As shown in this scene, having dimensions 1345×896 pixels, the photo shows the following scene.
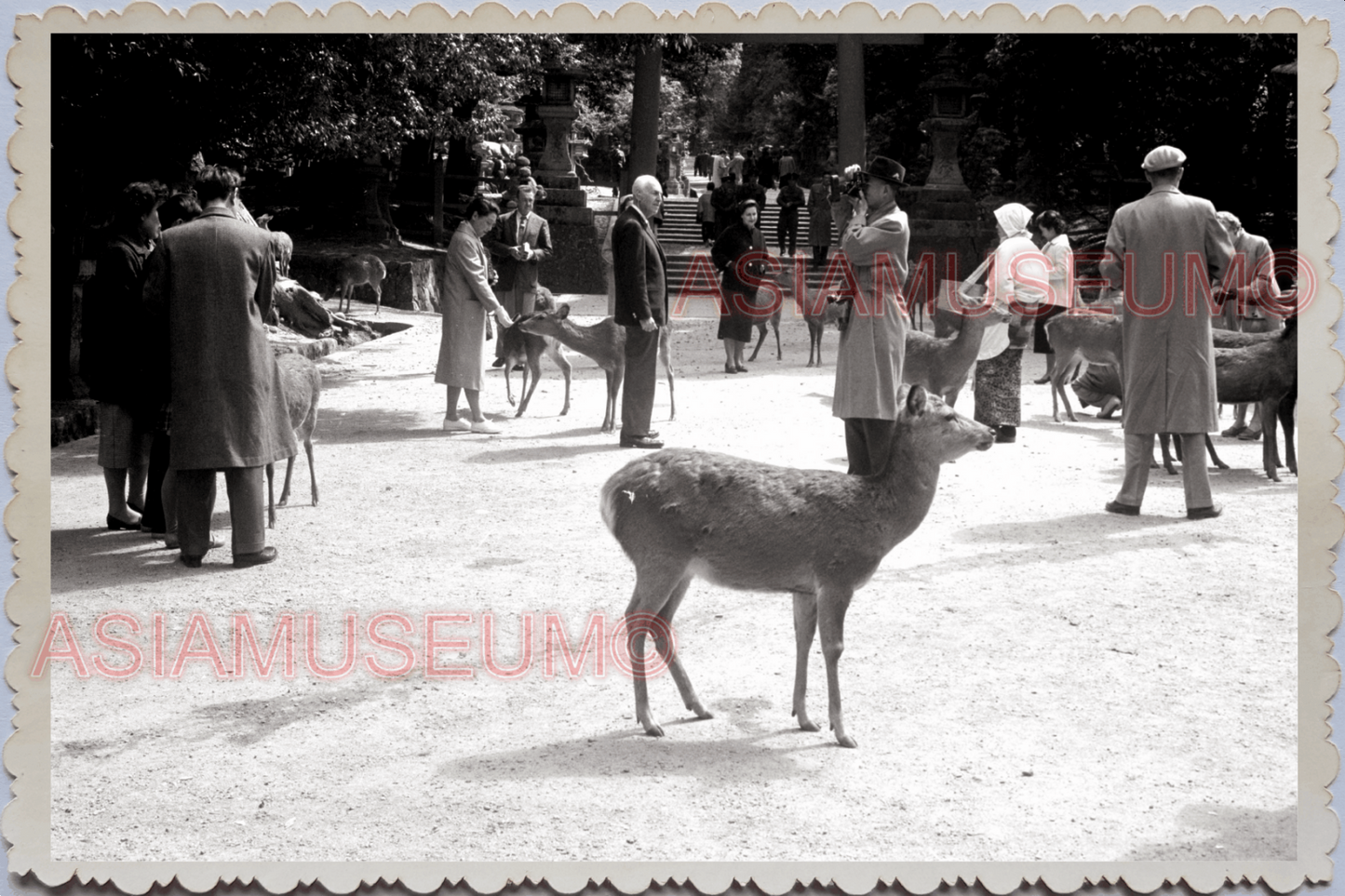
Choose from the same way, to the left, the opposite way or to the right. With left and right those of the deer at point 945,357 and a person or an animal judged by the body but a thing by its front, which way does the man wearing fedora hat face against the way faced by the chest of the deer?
the opposite way

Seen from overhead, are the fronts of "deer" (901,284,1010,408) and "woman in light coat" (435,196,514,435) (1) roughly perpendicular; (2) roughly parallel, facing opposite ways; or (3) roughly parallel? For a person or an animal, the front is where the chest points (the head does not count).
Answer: roughly parallel

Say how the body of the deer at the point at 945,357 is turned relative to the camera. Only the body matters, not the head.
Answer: to the viewer's right

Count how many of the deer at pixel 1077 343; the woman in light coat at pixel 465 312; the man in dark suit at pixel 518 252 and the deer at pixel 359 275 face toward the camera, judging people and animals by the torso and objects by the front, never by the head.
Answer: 1

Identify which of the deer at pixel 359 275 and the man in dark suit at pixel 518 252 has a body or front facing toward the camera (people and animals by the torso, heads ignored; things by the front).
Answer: the man in dark suit

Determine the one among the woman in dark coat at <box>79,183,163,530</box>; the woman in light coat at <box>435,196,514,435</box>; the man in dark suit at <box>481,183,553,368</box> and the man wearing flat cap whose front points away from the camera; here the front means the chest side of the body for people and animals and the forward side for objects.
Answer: the man wearing flat cap

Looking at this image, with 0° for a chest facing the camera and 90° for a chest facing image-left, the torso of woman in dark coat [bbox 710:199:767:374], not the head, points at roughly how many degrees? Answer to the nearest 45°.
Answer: approximately 315°

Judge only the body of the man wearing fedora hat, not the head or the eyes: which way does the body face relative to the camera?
to the viewer's left

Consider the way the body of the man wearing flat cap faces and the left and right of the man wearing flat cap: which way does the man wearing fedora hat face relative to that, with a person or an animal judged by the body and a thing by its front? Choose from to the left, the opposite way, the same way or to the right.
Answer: to the left

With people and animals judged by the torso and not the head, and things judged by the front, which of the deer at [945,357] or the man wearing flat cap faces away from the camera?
the man wearing flat cap
